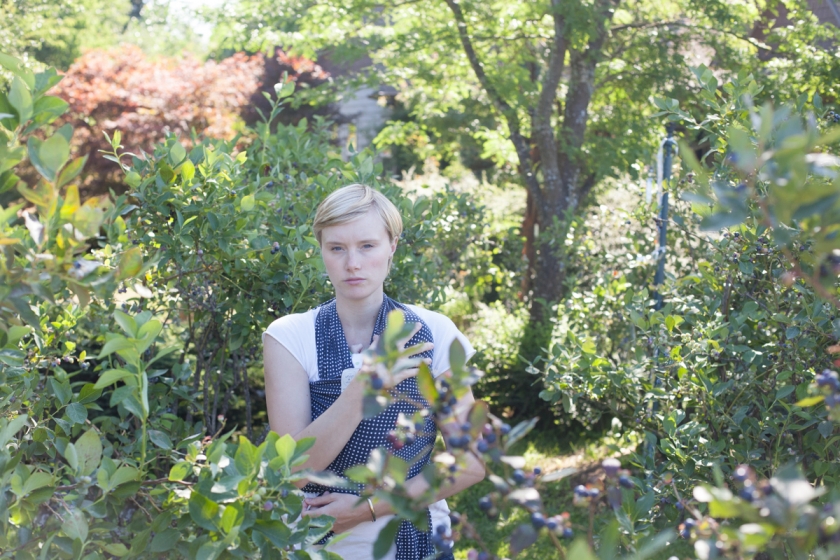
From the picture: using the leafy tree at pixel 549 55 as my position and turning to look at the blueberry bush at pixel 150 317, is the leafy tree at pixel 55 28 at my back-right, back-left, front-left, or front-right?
back-right

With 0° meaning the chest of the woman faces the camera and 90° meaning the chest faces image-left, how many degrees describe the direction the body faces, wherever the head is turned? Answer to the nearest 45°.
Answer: approximately 0°

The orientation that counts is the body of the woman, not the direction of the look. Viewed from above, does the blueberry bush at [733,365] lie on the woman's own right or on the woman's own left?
on the woman's own left

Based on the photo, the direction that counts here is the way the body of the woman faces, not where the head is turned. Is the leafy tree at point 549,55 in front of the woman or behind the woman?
behind

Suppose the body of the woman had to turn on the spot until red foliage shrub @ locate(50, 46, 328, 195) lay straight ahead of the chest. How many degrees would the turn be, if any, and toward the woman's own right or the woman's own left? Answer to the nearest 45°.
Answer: approximately 180°

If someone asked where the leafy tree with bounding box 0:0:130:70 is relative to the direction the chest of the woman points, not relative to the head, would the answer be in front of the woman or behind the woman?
behind
